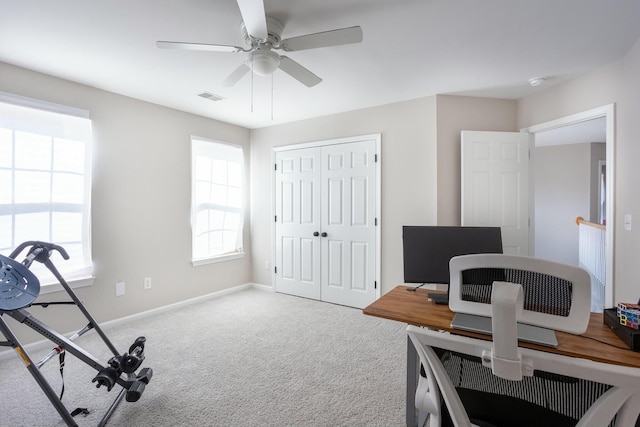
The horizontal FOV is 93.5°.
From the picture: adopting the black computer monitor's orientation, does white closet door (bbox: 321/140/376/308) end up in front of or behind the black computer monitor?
behind

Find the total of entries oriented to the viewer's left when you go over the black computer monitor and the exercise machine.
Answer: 0

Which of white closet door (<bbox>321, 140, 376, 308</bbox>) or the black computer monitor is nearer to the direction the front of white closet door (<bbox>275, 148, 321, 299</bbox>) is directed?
the black computer monitor

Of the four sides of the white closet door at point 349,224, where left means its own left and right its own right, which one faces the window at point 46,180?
front

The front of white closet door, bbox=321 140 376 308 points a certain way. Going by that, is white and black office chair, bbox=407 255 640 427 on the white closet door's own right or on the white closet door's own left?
on the white closet door's own left

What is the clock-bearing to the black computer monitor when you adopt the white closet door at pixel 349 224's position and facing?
The black computer monitor is roughly at 10 o'clock from the white closet door.

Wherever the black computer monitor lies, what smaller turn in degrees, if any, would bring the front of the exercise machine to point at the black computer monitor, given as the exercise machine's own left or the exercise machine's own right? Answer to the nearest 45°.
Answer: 0° — it already faces it

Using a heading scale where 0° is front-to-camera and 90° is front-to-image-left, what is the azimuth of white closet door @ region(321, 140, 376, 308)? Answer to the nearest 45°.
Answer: approximately 45°

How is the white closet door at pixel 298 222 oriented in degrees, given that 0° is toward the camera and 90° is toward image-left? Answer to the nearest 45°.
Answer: approximately 45°

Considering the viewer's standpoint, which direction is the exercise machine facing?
facing the viewer and to the right of the viewer

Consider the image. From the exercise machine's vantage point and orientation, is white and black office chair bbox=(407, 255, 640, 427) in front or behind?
in front

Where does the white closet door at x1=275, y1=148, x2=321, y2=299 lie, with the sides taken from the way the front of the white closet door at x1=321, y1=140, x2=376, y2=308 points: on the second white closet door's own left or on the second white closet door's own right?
on the second white closet door's own right

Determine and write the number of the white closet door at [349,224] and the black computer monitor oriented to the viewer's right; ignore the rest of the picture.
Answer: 0

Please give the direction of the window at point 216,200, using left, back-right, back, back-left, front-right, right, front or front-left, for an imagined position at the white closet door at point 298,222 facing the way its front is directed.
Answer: front-right
